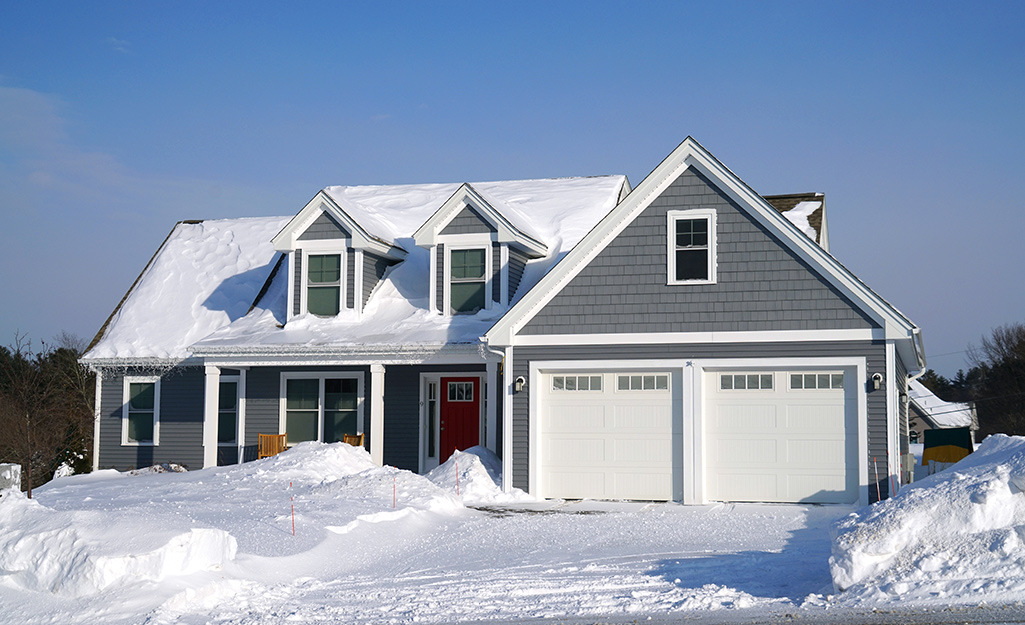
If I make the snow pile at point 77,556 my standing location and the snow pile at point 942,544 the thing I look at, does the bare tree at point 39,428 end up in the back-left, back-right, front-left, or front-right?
back-left

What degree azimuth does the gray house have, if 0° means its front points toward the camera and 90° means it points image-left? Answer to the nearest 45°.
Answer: approximately 0°

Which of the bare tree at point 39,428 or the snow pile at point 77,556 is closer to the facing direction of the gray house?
the snow pile

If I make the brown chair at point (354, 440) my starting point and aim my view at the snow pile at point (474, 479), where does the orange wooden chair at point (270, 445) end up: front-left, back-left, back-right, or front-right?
back-right

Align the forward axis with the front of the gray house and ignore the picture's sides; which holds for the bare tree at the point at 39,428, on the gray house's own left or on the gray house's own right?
on the gray house's own right

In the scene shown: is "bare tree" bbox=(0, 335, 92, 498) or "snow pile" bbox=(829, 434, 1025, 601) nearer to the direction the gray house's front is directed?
the snow pile

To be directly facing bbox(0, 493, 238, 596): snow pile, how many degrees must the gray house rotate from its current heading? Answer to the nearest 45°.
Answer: approximately 45° to its right

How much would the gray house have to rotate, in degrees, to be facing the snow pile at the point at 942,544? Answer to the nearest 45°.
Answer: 0° — it already faces it

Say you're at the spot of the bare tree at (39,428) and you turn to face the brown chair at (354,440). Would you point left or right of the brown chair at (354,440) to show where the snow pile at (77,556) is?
right
